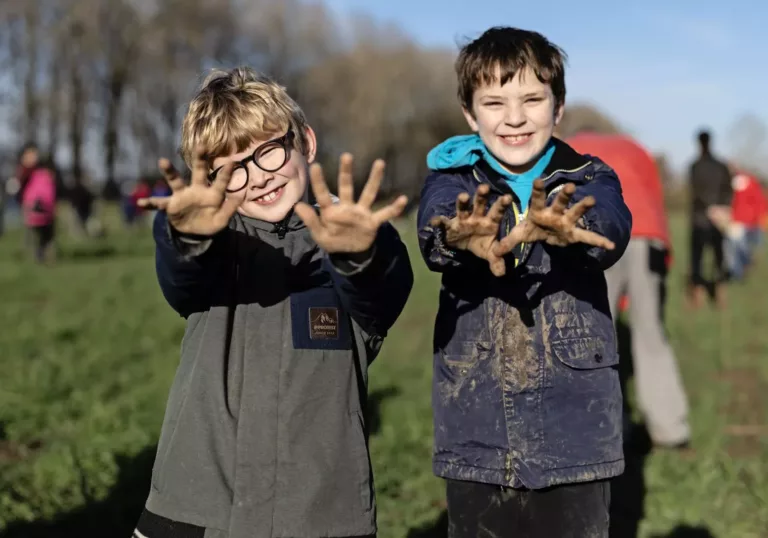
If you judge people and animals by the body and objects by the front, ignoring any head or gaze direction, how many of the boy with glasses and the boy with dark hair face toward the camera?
2

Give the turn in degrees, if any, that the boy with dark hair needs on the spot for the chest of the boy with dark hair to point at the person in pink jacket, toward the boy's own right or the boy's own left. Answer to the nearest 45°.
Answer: approximately 135° to the boy's own right

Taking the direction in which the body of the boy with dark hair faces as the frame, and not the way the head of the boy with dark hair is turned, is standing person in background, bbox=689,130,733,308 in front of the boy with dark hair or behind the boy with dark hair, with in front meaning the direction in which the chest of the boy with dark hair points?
behind

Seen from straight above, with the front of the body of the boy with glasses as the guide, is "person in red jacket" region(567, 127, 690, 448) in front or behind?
behind

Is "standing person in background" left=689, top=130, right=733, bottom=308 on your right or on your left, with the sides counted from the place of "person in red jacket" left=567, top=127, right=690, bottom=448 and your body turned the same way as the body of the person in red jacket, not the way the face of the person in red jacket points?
on your right

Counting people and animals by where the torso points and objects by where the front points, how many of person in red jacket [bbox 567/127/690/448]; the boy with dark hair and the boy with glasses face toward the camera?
2
